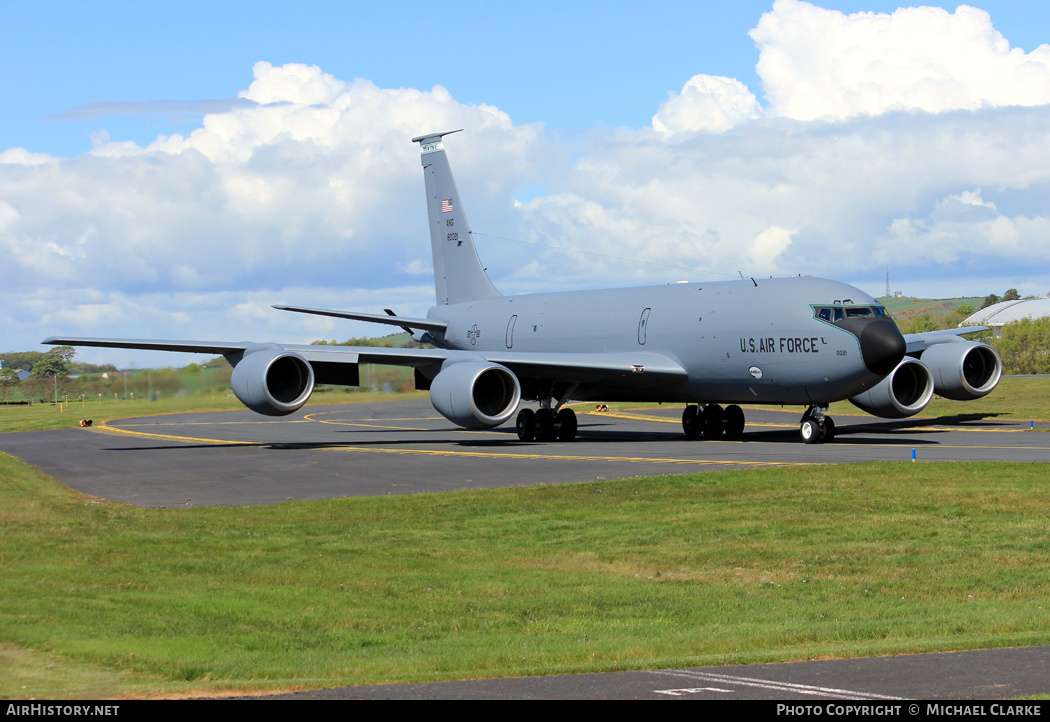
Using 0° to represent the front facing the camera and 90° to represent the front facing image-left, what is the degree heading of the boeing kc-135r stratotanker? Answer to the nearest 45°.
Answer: approximately 315°
